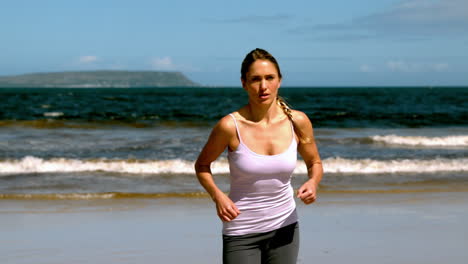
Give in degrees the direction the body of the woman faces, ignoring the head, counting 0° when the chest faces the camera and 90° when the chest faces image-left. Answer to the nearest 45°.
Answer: approximately 0°
